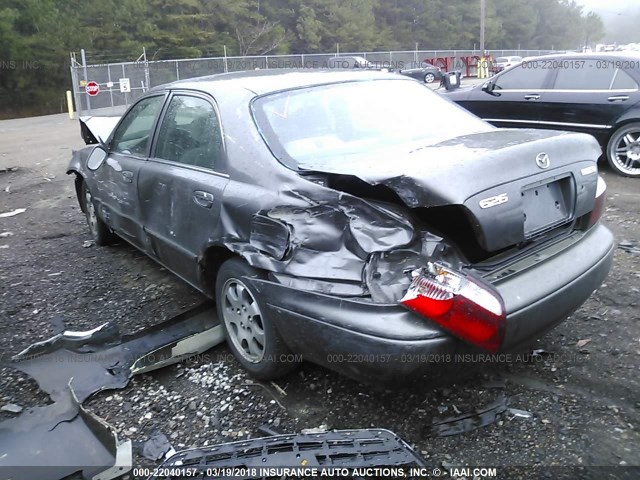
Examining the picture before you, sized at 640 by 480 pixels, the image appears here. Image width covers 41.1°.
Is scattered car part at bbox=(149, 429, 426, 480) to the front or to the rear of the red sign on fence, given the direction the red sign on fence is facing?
to the front

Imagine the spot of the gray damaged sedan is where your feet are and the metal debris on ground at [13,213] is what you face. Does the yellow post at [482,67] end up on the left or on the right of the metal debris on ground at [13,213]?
right

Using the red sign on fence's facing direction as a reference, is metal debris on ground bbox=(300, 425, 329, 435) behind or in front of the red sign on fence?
in front

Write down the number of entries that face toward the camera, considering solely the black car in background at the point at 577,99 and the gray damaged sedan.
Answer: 0

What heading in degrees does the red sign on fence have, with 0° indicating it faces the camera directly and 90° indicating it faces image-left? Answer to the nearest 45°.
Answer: approximately 0°

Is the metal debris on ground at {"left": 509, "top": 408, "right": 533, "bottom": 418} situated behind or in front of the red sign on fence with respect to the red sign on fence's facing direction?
in front

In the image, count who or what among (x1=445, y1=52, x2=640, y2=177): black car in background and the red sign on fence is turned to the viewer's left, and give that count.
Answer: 1

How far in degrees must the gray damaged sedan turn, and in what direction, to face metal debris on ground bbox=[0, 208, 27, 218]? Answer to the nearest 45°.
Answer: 0° — it already faces it

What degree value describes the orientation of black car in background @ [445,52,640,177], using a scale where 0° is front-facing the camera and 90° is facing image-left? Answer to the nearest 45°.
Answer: approximately 90°
